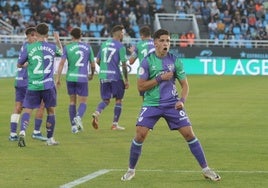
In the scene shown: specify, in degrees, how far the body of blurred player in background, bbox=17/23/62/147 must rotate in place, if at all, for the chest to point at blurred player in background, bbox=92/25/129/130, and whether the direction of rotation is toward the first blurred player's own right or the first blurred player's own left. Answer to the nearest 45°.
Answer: approximately 45° to the first blurred player's own right

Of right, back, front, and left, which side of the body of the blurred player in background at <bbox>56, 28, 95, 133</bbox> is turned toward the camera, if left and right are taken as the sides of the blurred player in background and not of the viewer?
back

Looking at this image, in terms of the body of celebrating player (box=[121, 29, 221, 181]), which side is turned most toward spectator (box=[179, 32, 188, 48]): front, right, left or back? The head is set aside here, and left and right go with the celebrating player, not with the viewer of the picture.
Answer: back

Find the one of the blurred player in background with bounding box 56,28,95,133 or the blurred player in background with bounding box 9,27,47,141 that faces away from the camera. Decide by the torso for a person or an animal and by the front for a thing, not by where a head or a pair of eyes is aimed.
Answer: the blurred player in background with bounding box 56,28,95,133

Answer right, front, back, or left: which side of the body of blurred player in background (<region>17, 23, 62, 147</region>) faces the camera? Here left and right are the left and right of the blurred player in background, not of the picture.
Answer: back

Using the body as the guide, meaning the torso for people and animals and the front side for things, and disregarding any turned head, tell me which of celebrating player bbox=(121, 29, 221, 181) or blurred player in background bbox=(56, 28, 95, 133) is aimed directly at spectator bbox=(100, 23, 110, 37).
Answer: the blurred player in background

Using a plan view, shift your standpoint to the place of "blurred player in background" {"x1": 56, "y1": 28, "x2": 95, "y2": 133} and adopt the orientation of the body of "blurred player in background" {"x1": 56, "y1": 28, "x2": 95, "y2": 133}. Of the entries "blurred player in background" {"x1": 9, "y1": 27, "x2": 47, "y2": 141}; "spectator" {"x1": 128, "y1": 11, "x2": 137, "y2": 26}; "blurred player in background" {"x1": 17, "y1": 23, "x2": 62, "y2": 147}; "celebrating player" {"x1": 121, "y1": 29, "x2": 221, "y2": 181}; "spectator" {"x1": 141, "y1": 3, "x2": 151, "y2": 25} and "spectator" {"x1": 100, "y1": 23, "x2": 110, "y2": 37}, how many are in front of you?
3

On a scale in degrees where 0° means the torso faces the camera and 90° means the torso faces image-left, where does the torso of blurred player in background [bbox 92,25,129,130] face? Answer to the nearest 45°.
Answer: approximately 225°
